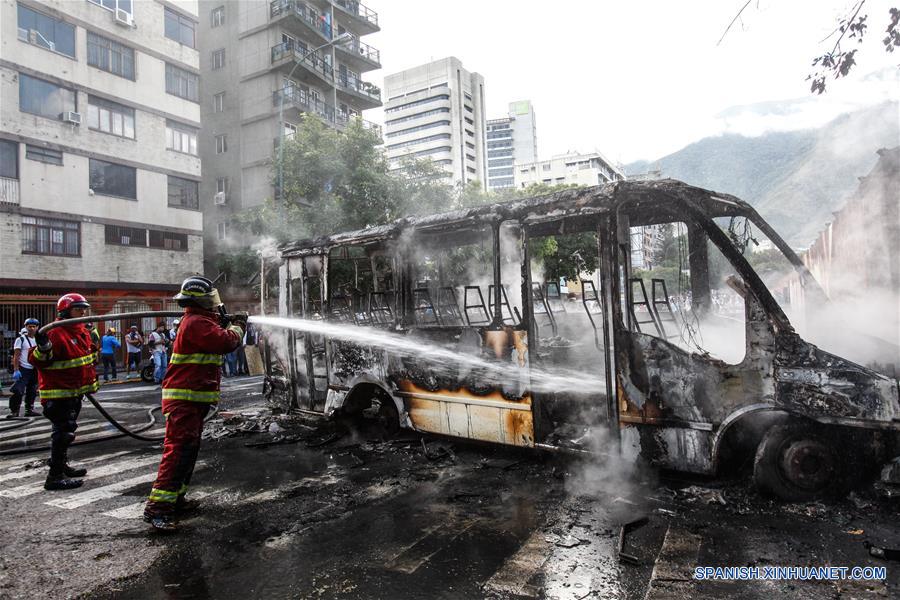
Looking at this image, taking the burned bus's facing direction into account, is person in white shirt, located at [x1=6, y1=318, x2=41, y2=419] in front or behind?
behind

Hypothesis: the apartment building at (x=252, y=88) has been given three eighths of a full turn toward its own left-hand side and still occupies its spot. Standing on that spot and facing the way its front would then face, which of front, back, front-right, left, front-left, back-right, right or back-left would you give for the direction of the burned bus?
back

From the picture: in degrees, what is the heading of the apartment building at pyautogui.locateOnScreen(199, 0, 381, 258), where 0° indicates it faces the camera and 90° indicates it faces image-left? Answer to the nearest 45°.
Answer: approximately 315°

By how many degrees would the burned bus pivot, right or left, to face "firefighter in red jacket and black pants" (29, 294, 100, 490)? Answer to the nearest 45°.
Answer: approximately 135° to its right

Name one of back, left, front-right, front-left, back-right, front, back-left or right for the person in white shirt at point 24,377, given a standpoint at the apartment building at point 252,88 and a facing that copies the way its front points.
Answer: front-right

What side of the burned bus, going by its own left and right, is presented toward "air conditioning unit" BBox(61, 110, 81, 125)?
back

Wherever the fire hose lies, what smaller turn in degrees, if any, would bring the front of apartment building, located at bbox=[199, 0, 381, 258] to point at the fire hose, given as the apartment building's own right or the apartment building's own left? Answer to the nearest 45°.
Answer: approximately 45° to the apartment building's own right

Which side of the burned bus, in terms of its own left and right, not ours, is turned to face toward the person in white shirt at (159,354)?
back

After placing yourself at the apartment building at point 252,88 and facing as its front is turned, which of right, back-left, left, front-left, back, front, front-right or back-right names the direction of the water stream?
front-right

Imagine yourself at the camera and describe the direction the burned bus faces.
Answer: facing the viewer and to the right of the viewer

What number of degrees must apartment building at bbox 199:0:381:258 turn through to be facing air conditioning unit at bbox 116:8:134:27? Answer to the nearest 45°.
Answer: approximately 90° to its right
